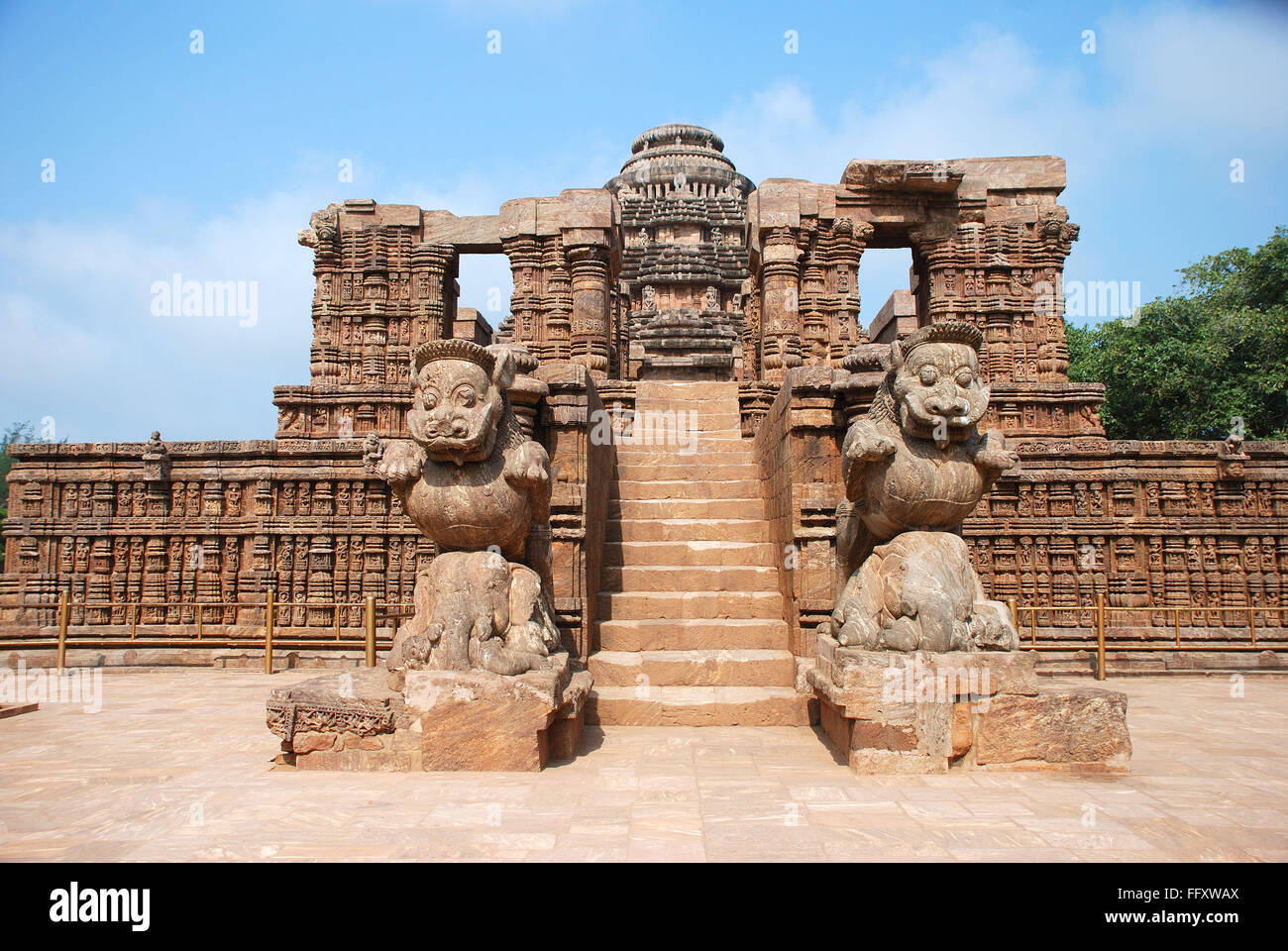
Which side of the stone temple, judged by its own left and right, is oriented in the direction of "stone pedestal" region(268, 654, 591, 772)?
front

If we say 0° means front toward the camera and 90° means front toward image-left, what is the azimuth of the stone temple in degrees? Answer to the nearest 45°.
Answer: approximately 0°

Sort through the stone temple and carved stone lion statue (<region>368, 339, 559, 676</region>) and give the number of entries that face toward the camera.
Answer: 2

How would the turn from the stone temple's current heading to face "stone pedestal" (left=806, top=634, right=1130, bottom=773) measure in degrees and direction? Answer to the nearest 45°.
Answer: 0° — it already faces it

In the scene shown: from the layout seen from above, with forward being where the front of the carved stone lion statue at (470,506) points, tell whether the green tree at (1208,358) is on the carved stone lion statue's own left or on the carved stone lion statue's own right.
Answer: on the carved stone lion statue's own left

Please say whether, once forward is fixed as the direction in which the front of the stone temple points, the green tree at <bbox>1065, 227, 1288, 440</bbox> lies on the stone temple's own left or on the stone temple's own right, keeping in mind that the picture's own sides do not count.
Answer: on the stone temple's own left

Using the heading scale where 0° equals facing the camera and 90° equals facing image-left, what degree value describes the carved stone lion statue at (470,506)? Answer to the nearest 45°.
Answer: approximately 0°

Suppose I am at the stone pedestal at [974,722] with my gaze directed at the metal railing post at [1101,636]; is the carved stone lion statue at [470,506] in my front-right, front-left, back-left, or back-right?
back-left

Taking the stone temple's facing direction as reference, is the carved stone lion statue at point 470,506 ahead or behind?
ahead

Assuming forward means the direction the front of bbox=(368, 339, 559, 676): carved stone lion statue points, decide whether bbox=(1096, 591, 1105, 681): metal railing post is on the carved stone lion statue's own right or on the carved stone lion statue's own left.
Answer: on the carved stone lion statue's own left
